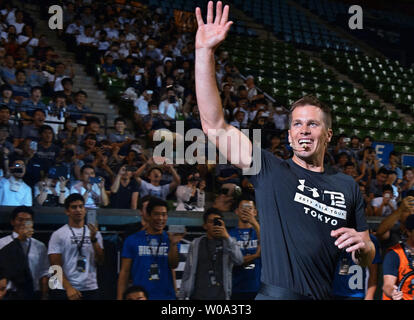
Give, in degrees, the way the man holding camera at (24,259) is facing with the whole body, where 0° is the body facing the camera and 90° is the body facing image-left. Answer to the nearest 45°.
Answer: approximately 0°

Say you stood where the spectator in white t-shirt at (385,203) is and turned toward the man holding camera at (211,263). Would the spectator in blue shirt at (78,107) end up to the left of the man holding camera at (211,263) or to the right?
right

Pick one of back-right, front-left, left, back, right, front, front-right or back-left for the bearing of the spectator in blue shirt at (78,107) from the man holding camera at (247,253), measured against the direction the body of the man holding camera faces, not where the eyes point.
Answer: back-right

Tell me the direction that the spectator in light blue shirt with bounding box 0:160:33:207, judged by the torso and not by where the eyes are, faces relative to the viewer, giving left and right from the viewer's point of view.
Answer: facing the viewer

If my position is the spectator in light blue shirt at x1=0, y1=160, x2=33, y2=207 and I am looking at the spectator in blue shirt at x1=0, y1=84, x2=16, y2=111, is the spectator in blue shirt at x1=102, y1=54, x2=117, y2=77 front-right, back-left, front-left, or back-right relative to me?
front-right

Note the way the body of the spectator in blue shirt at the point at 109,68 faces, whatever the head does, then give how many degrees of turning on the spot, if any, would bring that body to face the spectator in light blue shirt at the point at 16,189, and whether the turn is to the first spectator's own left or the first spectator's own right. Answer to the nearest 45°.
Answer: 0° — they already face them

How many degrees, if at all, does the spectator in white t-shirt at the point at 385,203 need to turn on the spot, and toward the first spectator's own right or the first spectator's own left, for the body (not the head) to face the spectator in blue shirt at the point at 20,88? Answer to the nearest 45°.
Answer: approximately 90° to the first spectator's own right

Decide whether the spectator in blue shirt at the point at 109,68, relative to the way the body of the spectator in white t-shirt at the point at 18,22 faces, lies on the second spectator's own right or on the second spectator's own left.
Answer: on the second spectator's own left

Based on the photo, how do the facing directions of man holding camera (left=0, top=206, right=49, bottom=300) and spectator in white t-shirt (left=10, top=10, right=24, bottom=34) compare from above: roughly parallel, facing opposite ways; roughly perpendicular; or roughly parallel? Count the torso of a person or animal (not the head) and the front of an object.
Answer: roughly parallel

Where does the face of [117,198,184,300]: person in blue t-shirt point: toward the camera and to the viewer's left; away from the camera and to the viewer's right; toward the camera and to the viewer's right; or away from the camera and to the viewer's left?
toward the camera and to the viewer's right

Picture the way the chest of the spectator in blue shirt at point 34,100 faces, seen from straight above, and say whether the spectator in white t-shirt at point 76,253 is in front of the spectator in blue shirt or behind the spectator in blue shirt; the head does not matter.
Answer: in front

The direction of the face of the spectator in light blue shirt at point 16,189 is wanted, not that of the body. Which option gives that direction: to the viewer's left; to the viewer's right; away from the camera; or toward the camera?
toward the camera

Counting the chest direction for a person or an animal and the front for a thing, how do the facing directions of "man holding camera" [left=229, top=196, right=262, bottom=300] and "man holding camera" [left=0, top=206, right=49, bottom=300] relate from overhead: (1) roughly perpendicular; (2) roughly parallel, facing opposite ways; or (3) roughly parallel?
roughly parallel

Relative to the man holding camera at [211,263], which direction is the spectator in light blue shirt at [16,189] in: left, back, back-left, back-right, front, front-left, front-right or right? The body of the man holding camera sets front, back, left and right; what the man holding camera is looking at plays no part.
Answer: right

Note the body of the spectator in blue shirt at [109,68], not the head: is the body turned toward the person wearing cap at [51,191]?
yes

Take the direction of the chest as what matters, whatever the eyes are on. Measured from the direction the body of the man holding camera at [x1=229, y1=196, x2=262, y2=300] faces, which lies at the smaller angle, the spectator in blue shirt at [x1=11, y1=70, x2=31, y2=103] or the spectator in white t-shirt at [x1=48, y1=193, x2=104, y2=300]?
the spectator in white t-shirt

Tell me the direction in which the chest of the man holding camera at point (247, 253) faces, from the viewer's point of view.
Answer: toward the camera
